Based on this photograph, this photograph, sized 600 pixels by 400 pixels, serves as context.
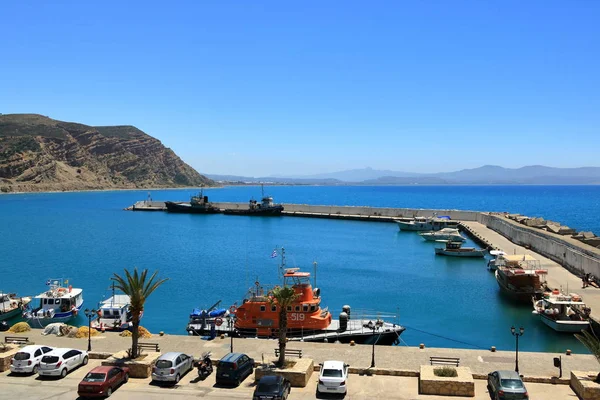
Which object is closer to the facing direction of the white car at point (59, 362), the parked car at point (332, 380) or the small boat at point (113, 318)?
the small boat

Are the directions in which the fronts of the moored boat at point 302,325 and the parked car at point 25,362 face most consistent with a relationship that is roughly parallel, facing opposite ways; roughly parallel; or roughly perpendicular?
roughly perpendicular

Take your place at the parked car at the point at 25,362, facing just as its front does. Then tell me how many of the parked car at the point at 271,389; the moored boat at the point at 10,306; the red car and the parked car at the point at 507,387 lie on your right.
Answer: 3

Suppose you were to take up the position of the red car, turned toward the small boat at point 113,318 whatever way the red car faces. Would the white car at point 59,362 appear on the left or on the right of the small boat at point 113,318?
left

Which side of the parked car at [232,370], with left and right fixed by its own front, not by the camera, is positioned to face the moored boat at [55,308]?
left

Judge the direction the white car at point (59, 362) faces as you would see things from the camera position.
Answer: facing away from the viewer and to the right of the viewer
